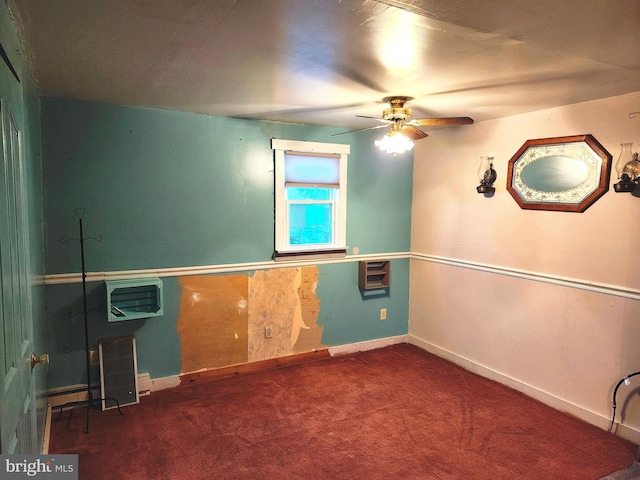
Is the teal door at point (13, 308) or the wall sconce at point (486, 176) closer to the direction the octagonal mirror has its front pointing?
the teal door

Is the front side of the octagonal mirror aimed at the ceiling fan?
yes

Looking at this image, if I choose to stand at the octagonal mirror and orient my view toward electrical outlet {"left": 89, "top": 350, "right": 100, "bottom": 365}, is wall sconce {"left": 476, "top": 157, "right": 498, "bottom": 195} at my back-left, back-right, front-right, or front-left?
front-right

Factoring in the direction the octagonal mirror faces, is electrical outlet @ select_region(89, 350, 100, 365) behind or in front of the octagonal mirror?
in front

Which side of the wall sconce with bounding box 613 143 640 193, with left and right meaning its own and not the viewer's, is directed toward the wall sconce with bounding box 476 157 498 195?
right

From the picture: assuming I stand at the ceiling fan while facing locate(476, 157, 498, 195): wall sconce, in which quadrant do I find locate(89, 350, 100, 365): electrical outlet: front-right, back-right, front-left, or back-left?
back-left

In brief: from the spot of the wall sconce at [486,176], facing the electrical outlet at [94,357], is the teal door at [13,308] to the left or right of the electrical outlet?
left

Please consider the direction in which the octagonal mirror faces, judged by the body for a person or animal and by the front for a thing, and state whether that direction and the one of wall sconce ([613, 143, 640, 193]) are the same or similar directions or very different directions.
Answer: same or similar directions

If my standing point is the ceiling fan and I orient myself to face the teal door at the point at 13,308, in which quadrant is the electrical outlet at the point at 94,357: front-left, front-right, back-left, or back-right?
front-right

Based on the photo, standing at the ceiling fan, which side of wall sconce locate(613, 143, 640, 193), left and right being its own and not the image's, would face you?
front

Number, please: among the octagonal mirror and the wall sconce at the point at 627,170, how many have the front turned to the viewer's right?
0

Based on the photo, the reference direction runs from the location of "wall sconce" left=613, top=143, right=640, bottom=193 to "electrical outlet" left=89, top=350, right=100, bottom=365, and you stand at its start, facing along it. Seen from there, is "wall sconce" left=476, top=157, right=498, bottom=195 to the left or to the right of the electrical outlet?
right

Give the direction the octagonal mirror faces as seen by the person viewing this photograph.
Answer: facing the viewer and to the left of the viewer
